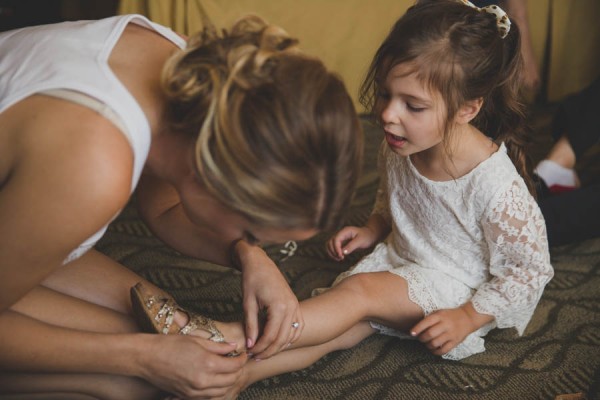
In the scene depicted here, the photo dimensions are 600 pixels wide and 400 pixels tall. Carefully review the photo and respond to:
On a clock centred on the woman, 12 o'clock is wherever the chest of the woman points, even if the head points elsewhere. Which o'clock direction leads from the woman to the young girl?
The young girl is roughly at 11 o'clock from the woman.

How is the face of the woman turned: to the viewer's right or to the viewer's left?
to the viewer's right

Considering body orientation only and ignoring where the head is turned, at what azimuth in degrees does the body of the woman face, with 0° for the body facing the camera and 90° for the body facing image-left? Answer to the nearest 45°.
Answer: approximately 270°

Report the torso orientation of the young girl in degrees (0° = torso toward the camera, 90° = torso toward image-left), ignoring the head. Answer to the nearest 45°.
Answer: approximately 45°

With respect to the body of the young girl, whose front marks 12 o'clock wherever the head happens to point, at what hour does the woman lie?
The woman is roughly at 12 o'clock from the young girl.

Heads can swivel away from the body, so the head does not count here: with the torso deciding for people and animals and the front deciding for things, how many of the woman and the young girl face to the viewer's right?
1
